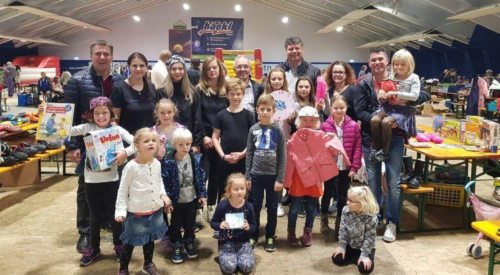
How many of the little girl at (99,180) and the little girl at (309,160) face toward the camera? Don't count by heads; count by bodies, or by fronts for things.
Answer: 2

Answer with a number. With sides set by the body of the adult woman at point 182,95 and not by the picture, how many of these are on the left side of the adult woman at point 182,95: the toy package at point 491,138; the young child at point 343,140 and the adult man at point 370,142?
3

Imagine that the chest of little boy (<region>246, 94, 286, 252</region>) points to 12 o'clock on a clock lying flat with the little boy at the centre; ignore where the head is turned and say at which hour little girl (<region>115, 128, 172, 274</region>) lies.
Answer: The little girl is roughly at 2 o'clock from the little boy.

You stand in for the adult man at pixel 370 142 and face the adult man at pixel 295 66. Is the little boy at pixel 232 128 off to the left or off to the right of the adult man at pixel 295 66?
left

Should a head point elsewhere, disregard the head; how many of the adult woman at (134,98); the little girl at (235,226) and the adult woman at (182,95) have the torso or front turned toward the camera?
3

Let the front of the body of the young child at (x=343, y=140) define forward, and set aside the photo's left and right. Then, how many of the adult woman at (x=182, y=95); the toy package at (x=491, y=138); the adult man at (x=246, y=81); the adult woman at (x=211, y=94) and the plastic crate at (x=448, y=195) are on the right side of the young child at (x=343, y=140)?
3
